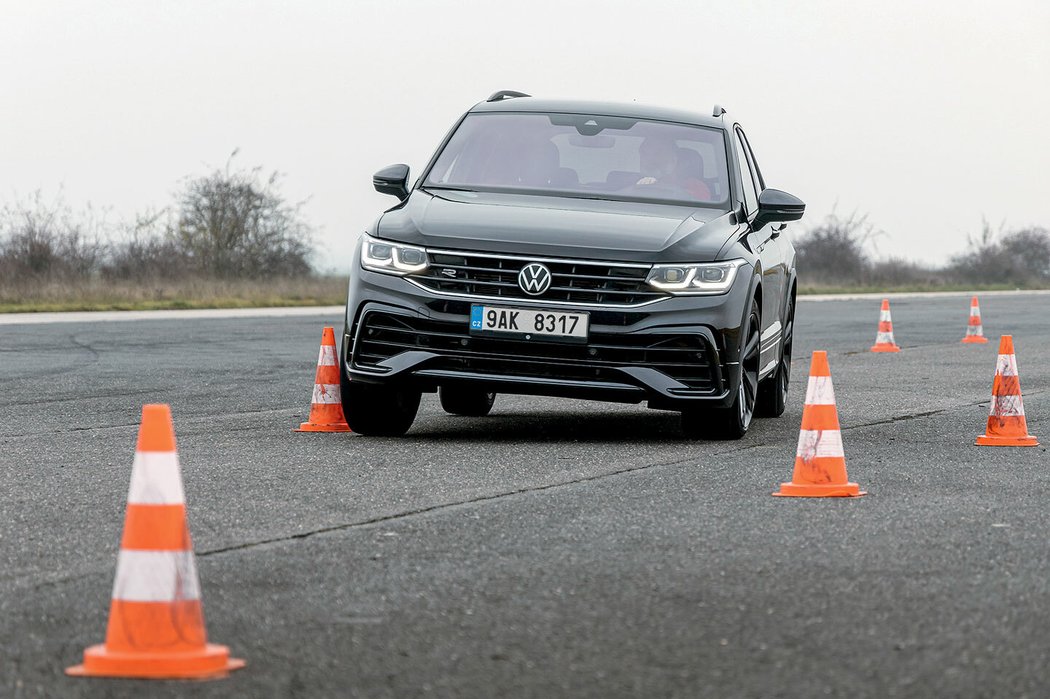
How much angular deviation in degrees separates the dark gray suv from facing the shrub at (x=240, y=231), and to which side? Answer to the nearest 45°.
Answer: approximately 180°

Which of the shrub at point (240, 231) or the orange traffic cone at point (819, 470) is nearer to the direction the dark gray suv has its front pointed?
the orange traffic cone

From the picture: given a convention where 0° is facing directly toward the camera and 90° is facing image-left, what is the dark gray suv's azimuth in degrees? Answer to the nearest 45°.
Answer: approximately 0°

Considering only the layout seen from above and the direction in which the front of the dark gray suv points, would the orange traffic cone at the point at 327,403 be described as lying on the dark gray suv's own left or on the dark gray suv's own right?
on the dark gray suv's own right

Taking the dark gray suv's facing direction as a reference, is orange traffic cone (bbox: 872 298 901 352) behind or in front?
behind

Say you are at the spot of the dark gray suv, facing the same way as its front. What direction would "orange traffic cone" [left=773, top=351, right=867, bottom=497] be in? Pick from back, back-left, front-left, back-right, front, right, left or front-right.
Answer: front-left

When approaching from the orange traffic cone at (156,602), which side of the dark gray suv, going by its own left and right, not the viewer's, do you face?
front

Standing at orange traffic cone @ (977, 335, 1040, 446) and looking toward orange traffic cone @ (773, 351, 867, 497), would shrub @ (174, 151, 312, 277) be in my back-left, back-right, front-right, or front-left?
back-right
